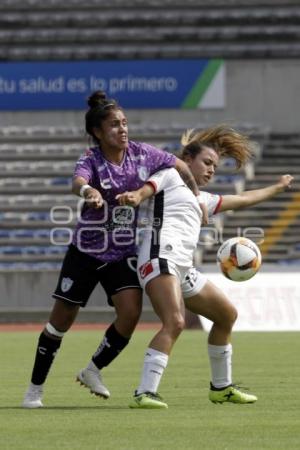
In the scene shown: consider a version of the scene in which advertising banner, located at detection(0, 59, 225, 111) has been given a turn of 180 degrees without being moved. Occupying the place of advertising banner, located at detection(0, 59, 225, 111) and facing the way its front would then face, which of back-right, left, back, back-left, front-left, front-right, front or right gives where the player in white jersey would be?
back

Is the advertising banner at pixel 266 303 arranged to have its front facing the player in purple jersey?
yes

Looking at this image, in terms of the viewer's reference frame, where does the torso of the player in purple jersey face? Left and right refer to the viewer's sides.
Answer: facing the viewer and to the right of the viewer

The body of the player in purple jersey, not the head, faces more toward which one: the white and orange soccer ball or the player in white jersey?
the player in white jersey

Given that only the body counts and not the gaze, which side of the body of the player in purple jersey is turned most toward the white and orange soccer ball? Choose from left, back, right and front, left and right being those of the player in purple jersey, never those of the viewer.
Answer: left

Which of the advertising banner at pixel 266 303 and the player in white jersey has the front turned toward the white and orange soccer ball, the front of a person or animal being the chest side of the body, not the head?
the advertising banner

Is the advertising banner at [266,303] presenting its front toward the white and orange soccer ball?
yes

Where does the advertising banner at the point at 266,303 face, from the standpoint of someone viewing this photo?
facing the viewer

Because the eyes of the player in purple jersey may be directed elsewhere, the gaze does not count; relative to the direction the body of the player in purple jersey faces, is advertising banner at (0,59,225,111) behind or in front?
behind

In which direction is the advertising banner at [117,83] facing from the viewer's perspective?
toward the camera

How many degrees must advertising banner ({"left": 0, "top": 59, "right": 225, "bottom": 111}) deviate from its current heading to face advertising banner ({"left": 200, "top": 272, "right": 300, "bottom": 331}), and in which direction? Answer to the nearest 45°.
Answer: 0° — it already faces it

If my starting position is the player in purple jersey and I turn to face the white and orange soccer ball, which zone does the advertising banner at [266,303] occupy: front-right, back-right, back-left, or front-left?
front-left

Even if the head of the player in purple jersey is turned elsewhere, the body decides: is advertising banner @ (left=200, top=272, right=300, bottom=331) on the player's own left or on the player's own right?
on the player's own left

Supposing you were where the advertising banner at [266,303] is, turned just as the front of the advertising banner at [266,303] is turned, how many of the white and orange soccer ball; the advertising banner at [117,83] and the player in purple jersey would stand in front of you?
2
